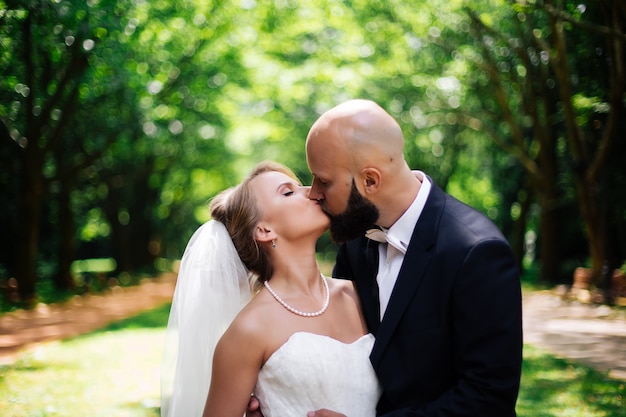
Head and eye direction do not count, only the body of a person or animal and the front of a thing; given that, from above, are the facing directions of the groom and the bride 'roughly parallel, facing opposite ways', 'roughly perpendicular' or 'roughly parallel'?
roughly perpendicular

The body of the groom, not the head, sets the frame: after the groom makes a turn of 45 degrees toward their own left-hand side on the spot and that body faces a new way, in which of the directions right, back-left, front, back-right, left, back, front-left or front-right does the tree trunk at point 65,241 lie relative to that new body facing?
back-right

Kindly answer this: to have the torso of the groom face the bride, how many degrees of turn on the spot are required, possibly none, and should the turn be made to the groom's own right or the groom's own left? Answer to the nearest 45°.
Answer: approximately 45° to the groom's own right

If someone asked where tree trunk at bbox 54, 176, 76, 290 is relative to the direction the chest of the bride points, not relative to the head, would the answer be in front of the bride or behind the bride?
behind

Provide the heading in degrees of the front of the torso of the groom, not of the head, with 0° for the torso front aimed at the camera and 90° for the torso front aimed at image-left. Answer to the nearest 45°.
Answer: approximately 45°

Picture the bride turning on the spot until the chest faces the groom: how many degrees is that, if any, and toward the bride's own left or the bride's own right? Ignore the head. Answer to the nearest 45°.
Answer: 0° — they already face them

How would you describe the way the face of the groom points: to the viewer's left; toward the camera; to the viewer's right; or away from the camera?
to the viewer's left

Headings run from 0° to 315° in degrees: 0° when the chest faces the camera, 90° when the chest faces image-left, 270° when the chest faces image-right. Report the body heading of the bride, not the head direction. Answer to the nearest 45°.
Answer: approximately 315°

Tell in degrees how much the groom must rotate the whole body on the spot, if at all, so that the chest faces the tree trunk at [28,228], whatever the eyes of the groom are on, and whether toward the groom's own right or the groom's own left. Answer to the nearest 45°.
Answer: approximately 90° to the groom's own right

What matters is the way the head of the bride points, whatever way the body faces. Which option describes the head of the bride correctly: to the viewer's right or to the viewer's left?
to the viewer's right

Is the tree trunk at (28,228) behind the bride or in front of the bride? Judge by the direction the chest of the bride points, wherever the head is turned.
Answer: behind
